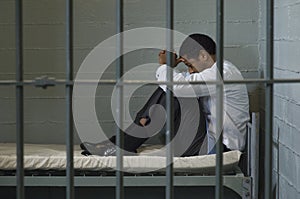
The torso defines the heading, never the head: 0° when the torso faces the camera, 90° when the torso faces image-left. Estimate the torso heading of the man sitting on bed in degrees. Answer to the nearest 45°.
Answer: approximately 90°
